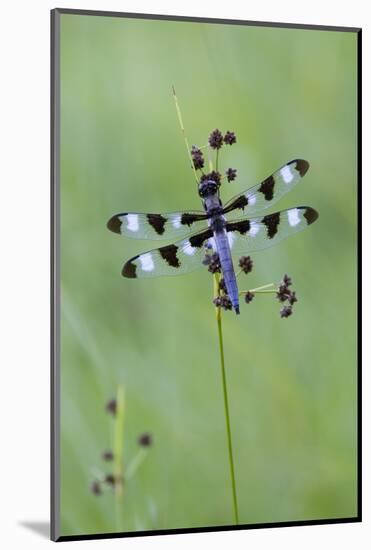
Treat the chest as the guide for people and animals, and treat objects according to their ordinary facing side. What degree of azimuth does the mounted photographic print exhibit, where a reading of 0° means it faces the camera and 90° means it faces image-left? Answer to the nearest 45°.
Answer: approximately 315°
